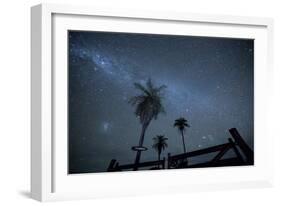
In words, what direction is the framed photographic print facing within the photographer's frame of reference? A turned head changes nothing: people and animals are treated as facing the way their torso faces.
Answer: facing the viewer and to the right of the viewer
